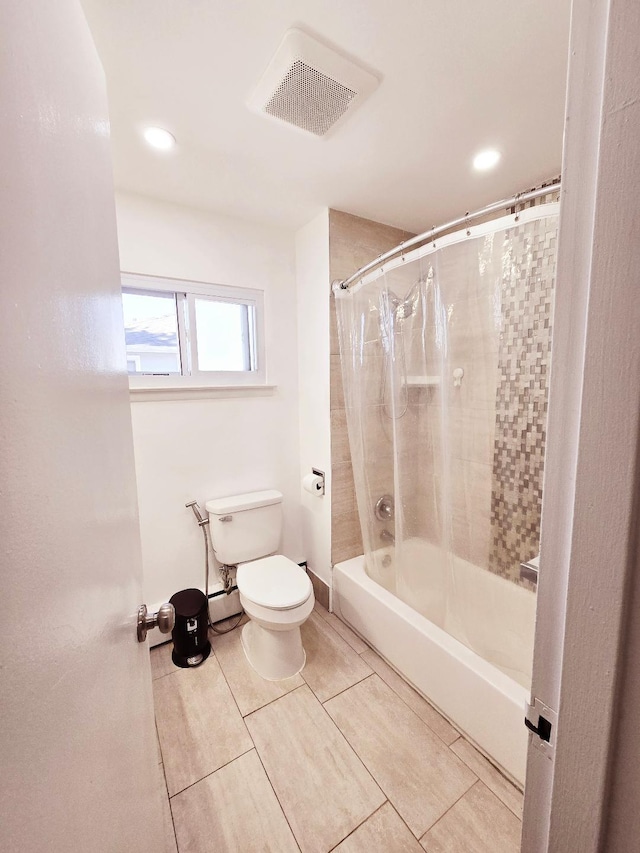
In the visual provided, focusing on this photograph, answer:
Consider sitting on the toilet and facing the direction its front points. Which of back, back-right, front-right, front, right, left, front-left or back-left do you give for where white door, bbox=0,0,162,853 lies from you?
front-right

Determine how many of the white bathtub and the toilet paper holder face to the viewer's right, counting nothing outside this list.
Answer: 0

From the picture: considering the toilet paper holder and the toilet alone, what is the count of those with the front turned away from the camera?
0

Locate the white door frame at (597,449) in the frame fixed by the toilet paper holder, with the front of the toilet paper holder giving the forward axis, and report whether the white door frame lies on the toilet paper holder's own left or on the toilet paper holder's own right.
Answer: on the toilet paper holder's own left

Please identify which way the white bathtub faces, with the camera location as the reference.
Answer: facing the viewer and to the left of the viewer

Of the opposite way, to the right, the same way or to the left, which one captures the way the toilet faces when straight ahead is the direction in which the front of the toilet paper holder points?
to the left

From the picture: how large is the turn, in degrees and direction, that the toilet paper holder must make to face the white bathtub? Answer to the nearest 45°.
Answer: approximately 90° to its left

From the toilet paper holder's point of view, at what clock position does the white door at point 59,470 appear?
The white door is roughly at 11 o'clock from the toilet paper holder.

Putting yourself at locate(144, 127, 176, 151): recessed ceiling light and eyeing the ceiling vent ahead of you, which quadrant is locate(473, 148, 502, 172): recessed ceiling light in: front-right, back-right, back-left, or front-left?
front-left

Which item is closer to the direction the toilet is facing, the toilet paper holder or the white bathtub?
the white bathtub
